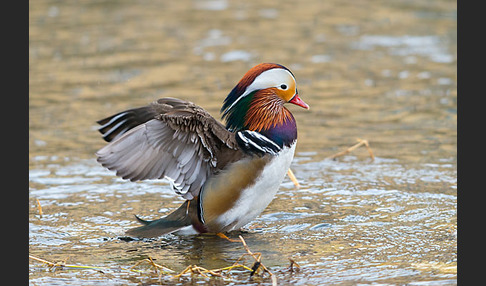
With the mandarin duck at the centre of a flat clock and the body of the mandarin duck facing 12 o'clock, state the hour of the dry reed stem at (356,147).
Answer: The dry reed stem is roughly at 10 o'clock from the mandarin duck.

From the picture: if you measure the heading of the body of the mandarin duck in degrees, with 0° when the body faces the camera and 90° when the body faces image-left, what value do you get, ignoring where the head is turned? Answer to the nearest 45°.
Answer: approximately 270°
